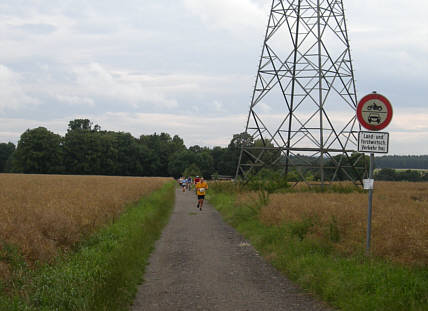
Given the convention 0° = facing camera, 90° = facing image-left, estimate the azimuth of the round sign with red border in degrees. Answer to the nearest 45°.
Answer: approximately 0°

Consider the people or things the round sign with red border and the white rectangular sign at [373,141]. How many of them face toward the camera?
2

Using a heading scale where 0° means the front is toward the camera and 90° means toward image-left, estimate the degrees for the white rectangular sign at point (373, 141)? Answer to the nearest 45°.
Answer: approximately 0°
